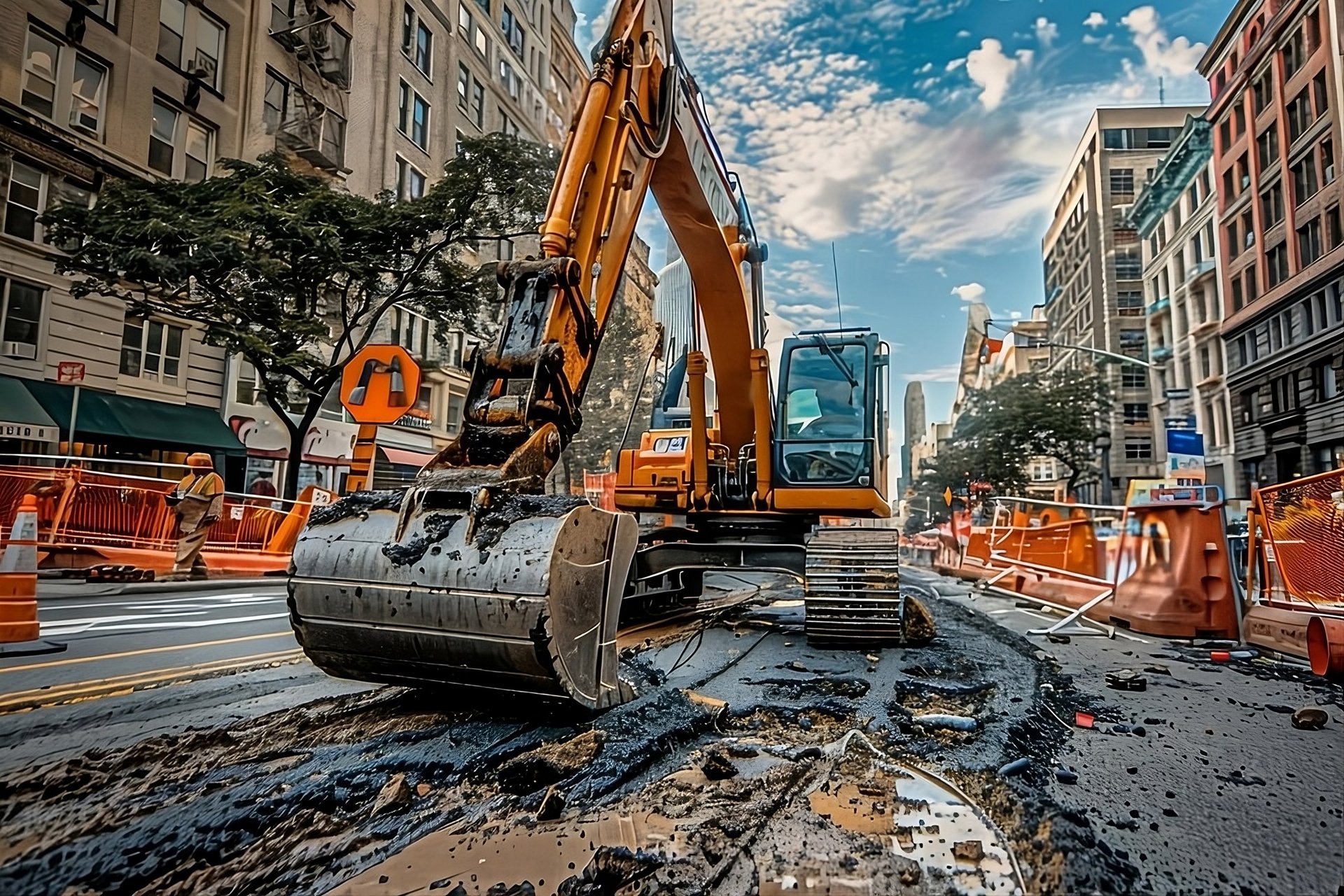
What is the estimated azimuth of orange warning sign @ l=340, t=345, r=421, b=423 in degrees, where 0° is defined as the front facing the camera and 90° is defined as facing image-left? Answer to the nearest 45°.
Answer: approximately 0°

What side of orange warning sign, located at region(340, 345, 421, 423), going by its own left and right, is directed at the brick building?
left

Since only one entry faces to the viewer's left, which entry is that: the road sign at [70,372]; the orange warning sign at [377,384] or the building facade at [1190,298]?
the building facade

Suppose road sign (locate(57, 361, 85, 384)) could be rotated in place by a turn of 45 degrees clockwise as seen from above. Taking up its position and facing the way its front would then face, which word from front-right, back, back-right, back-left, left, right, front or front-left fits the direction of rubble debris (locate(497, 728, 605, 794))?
front-left

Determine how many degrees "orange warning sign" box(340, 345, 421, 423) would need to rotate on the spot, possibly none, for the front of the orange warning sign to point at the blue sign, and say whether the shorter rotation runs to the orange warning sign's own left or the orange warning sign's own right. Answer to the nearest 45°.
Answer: approximately 90° to the orange warning sign's own left

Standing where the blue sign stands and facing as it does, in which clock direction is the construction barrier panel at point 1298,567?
The construction barrier panel is roughly at 12 o'clock from the blue sign.

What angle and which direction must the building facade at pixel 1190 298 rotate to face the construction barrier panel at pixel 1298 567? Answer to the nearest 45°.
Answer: approximately 90° to its left

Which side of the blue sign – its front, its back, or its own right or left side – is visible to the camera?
front

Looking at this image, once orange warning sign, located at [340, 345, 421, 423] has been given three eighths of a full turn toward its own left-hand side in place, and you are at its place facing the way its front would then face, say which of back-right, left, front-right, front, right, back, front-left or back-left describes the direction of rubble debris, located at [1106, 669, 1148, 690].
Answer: right

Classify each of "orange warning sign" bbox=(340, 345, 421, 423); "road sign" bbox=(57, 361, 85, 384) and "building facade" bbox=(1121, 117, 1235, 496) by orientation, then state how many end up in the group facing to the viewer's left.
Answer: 1

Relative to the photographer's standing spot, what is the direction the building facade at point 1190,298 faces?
facing to the left of the viewer

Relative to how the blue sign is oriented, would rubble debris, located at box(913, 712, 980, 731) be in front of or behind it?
in front
